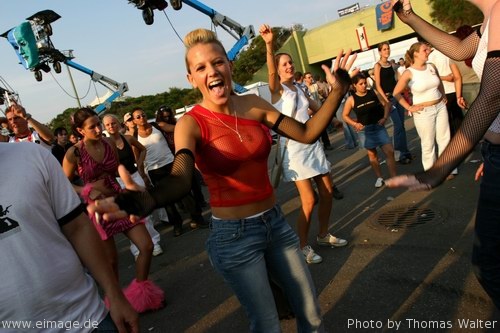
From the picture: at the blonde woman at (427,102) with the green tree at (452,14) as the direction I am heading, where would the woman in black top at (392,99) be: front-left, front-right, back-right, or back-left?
front-left

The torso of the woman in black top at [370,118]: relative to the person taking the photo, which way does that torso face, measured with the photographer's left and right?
facing the viewer

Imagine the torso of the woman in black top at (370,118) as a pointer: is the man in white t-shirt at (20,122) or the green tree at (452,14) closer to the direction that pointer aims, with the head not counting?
the man in white t-shirt

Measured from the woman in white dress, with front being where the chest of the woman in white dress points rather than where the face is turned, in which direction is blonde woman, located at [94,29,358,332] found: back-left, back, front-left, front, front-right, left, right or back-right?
front-right

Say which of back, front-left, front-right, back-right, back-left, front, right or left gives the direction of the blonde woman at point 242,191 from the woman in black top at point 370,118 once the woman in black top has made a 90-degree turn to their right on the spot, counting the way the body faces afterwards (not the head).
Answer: left

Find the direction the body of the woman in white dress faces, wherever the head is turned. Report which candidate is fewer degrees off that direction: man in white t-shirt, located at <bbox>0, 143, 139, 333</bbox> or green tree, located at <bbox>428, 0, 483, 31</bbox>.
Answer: the man in white t-shirt

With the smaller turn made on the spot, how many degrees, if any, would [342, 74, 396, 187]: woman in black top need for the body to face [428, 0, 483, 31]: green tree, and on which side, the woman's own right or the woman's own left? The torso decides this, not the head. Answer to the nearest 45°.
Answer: approximately 180°

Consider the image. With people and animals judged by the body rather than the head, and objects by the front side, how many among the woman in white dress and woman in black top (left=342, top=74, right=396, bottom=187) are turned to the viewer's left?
0

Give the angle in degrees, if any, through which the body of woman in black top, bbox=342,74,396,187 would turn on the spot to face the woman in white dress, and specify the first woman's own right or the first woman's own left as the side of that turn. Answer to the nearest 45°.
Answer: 0° — they already face them

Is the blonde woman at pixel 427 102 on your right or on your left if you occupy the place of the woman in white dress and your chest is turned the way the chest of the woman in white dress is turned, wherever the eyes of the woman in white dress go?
on your left

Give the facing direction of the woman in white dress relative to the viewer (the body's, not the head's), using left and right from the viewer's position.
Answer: facing the viewer and to the right of the viewer

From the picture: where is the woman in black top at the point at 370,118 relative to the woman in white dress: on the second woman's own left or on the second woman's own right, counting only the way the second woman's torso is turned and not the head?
on the second woman's own left
